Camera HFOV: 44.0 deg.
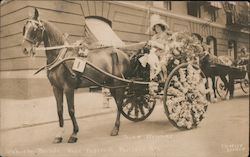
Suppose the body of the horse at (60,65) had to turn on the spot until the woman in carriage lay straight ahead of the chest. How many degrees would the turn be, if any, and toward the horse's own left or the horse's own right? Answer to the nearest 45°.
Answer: approximately 135° to the horse's own left
